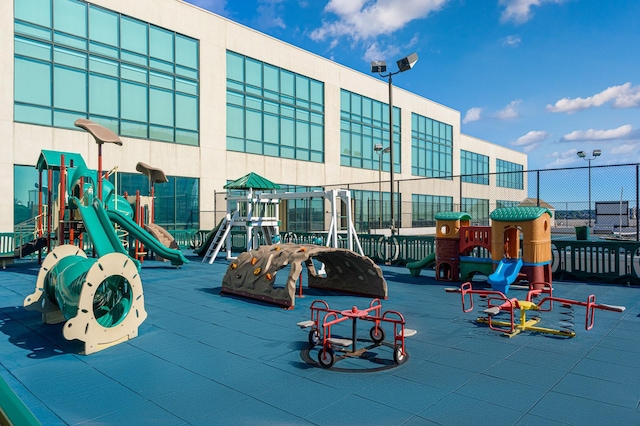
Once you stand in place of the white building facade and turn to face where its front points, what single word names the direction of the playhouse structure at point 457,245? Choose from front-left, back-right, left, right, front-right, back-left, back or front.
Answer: front

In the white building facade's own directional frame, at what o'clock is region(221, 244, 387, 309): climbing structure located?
The climbing structure is roughly at 1 o'clock from the white building facade.

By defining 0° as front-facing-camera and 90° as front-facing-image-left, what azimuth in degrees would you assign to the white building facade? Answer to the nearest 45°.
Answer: approximately 315°

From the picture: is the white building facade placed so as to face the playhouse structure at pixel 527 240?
yes

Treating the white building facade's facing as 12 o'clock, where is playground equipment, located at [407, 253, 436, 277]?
The playground equipment is roughly at 12 o'clock from the white building facade.

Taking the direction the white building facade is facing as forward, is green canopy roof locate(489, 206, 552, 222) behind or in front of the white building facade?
in front

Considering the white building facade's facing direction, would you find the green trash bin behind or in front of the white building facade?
in front

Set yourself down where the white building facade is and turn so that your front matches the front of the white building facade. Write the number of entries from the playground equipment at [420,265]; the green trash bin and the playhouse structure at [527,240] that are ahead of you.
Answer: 3

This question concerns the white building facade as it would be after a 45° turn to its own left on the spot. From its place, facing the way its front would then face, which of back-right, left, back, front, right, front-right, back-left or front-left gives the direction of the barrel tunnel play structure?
right
